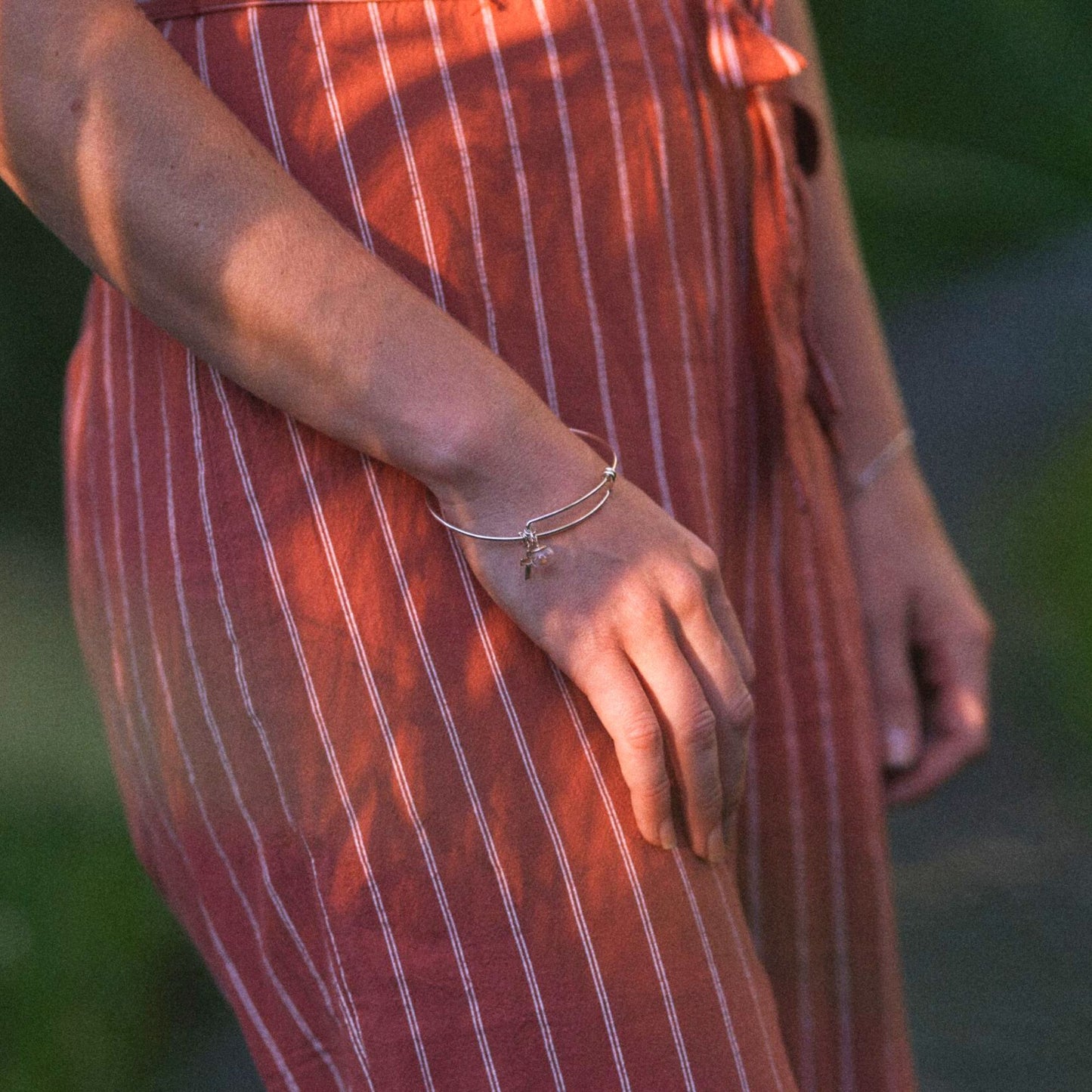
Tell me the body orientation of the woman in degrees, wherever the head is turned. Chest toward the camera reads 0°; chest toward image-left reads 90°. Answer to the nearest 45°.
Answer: approximately 315°
